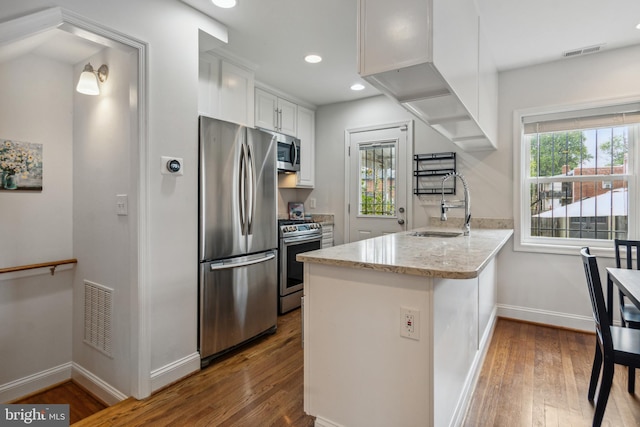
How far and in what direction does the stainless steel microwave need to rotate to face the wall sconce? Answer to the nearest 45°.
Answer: approximately 90° to its right

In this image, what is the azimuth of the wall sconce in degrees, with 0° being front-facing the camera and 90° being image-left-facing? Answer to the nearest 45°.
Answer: approximately 45°

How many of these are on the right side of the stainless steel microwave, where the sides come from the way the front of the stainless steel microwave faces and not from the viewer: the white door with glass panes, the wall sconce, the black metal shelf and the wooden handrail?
2

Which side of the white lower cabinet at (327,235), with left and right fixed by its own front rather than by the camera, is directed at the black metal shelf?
front

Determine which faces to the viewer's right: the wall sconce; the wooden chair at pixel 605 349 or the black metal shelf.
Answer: the wooden chair

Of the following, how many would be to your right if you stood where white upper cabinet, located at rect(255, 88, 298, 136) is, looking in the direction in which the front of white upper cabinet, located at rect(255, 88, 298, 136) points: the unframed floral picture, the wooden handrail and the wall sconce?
3

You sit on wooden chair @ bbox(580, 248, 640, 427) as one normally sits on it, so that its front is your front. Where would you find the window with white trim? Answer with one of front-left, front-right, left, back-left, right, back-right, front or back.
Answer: left

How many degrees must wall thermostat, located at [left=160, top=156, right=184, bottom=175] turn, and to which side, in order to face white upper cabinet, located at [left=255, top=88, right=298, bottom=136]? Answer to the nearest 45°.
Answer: approximately 90° to its left

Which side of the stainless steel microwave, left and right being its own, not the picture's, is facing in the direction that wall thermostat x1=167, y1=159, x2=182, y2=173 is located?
right

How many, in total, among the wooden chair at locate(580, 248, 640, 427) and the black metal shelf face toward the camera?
1

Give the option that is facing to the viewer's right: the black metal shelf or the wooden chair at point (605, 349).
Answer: the wooden chair

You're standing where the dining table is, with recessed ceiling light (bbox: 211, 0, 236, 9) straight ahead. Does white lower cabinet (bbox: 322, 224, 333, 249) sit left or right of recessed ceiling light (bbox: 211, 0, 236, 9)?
right

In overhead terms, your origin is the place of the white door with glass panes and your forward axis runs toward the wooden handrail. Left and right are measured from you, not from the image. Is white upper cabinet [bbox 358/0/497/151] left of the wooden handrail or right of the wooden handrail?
left
